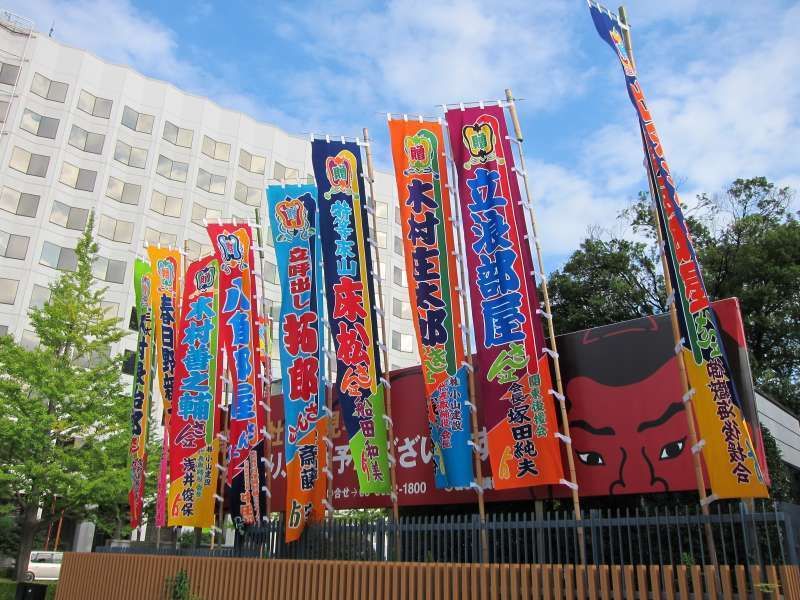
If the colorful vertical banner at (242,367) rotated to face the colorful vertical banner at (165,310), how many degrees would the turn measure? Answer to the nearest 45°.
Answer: approximately 135° to its right

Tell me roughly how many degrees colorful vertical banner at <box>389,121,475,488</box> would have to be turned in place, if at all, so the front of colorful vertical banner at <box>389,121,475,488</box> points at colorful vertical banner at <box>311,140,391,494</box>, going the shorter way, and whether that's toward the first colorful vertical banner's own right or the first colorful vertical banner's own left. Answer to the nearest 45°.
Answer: approximately 135° to the first colorful vertical banner's own right

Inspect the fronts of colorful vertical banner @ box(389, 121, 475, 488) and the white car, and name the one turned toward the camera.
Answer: the colorful vertical banner

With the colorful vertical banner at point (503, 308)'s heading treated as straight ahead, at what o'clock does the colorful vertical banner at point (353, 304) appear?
the colorful vertical banner at point (353, 304) is roughly at 4 o'clock from the colorful vertical banner at point (503, 308).

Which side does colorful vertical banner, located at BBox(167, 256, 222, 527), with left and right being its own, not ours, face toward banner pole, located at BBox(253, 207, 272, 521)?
left

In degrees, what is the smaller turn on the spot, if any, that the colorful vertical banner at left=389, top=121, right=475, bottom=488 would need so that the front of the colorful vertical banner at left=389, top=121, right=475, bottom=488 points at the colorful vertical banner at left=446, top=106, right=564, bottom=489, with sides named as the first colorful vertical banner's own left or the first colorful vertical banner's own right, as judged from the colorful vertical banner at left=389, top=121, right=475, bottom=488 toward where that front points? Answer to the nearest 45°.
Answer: approximately 45° to the first colorful vertical banner's own left

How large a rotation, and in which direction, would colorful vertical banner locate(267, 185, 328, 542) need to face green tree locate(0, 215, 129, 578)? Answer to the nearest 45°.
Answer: approximately 135° to its right

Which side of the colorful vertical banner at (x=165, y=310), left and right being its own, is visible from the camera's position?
front

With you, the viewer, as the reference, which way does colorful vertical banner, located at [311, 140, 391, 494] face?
facing the viewer

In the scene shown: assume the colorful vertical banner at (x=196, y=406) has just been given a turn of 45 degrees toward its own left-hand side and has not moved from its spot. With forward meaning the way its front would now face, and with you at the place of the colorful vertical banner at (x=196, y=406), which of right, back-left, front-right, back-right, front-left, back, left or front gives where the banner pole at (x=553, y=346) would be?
front

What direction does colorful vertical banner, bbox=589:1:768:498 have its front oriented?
toward the camera
